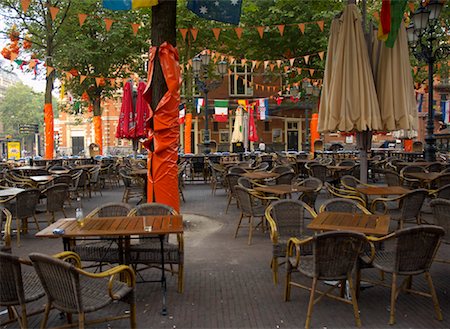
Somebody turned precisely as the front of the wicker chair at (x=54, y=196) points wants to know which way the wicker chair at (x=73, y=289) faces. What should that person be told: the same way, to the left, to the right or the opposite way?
to the right

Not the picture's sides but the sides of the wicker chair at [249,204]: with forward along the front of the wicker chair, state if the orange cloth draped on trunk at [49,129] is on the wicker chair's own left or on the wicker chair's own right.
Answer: on the wicker chair's own left

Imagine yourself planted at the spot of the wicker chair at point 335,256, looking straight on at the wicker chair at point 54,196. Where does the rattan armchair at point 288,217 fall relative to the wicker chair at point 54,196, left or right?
right

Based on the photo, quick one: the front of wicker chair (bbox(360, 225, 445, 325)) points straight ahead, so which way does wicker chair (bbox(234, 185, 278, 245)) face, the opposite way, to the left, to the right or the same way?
to the right

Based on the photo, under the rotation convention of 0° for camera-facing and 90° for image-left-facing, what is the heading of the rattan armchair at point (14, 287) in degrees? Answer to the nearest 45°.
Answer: approximately 225°

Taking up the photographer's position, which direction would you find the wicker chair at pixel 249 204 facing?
facing away from the viewer and to the right of the viewer

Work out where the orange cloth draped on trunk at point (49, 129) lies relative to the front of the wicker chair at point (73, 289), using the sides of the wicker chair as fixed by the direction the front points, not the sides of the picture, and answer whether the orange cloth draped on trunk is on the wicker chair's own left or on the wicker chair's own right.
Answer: on the wicker chair's own left

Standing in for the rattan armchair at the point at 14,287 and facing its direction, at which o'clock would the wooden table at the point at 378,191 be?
The wooden table is roughly at 1 o'clock from the rattan armchair.

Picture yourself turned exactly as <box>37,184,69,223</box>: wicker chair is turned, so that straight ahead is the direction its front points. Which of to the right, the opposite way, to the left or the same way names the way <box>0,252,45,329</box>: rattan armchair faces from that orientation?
to the right

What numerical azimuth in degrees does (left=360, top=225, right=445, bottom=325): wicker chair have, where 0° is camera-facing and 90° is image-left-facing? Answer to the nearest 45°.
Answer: approximately 135°
